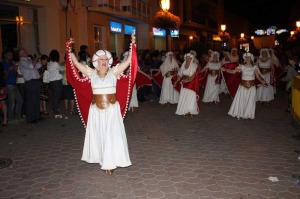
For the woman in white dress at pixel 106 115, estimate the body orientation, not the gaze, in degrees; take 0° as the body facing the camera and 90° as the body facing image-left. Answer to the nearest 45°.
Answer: approximately 0°

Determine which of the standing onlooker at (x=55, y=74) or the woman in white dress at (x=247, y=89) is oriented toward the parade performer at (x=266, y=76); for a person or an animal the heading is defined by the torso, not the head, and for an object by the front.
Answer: the standing onlooker

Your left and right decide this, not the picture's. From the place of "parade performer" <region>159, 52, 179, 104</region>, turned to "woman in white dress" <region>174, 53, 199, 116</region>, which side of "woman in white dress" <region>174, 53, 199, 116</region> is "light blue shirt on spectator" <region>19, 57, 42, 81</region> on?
right

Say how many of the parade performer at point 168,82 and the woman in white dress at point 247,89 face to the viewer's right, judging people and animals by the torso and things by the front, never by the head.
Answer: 0

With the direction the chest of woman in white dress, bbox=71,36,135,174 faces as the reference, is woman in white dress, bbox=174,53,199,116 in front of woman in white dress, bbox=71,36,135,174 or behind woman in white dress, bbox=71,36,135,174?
behind
